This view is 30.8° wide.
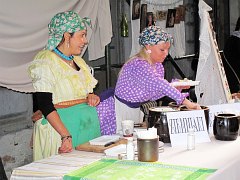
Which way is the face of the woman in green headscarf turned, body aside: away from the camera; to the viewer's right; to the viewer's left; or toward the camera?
to the viewer's right

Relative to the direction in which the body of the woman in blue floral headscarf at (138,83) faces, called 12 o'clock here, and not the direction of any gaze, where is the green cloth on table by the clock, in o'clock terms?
The green cloth on table is roughly at 3 o'clock from the woman in blue floral headscarf.

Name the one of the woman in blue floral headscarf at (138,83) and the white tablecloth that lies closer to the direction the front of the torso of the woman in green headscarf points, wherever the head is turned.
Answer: the white tablecloth

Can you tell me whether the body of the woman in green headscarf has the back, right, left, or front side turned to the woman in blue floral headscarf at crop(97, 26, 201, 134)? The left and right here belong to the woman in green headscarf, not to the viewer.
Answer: left

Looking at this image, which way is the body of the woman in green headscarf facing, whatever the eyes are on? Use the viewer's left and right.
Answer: facing the viewer and to the right of the viewer

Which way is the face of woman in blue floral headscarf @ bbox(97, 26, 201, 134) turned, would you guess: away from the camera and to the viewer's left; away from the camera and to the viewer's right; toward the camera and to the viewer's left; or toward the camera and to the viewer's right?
toward the camera and to the viewer's right

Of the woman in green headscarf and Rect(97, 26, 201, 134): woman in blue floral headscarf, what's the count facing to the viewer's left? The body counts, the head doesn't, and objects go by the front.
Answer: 0

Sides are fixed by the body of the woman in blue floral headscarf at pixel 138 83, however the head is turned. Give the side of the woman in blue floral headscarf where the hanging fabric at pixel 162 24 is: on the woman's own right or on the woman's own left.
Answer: on the woman's own left

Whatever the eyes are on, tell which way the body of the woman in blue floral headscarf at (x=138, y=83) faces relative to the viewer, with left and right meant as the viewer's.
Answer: facing to the right of the viewer

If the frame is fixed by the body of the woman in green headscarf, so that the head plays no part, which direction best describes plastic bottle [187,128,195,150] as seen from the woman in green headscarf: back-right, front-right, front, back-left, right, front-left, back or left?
front

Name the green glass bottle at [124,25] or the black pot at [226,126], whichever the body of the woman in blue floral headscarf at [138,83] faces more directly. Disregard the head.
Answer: the black pot

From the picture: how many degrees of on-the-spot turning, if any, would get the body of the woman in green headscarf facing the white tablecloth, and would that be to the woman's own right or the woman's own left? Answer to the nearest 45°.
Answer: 0° — they already face it

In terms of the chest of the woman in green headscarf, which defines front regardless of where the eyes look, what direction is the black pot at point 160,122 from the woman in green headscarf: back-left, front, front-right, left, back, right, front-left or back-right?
front

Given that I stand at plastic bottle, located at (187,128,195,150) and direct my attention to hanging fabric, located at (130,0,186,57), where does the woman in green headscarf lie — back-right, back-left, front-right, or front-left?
front-left
